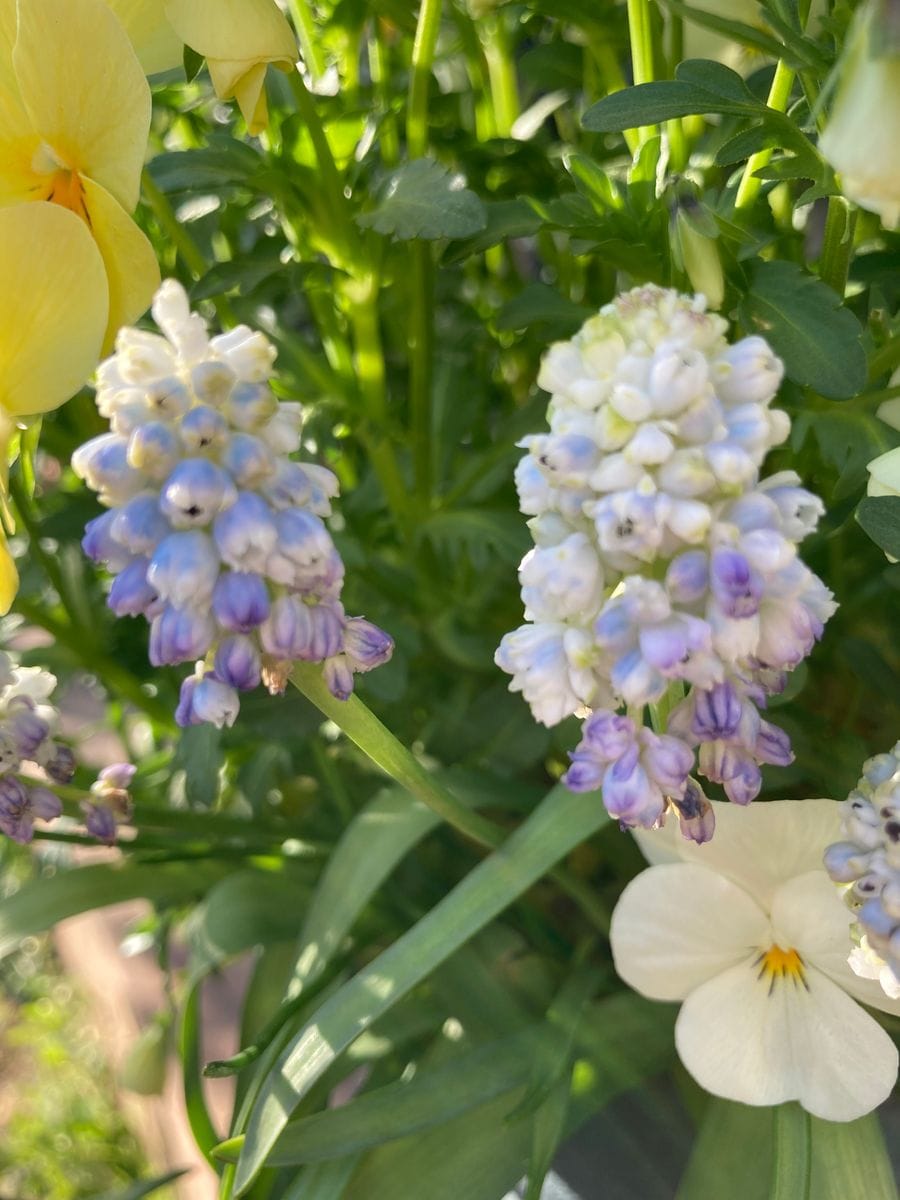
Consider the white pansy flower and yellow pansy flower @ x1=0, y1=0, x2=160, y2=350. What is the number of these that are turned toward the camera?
2

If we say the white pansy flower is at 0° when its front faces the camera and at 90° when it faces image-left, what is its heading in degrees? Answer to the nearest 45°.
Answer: approximately 0°
